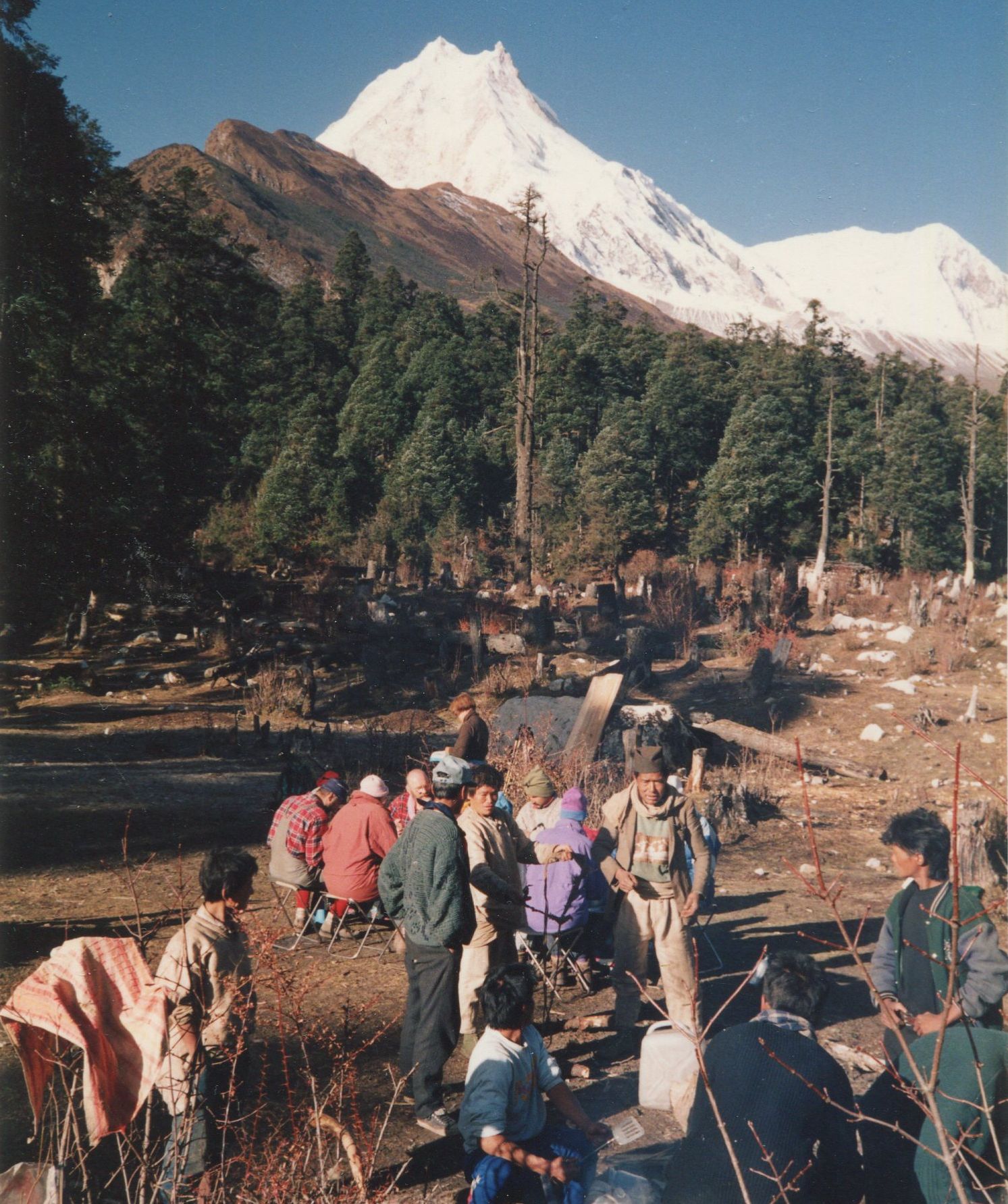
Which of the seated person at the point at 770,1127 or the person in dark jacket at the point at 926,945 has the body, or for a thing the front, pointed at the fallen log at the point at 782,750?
the seated person

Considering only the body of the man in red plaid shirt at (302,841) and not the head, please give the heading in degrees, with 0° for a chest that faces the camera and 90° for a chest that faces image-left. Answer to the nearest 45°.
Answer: approximately 225°

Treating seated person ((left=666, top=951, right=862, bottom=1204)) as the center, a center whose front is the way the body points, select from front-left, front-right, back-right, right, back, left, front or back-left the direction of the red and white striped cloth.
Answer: left

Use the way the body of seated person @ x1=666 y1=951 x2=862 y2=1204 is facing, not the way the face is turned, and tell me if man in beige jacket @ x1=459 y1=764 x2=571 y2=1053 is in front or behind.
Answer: in front

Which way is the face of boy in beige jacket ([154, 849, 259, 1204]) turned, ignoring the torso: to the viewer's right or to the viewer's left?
to the viewer's right

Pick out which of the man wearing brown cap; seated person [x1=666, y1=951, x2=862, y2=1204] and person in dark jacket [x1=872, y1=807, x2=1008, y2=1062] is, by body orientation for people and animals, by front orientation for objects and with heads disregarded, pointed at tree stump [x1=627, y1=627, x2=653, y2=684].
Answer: the seated person

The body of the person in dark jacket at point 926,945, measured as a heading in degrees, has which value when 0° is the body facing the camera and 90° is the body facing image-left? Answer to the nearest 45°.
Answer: approximately 45°

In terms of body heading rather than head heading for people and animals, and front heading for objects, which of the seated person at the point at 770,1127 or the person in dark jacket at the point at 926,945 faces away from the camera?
the seated person

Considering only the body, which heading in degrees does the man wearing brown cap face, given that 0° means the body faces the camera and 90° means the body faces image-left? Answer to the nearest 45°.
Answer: approximately 0°

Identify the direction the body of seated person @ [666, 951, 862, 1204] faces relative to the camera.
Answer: away from the camera

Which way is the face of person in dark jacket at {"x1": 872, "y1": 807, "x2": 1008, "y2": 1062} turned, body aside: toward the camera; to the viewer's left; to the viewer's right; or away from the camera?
to the viewer's left

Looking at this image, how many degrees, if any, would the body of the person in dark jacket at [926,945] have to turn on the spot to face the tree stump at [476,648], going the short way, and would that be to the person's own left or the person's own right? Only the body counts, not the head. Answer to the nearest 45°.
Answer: approximately 90° to the person's own right
